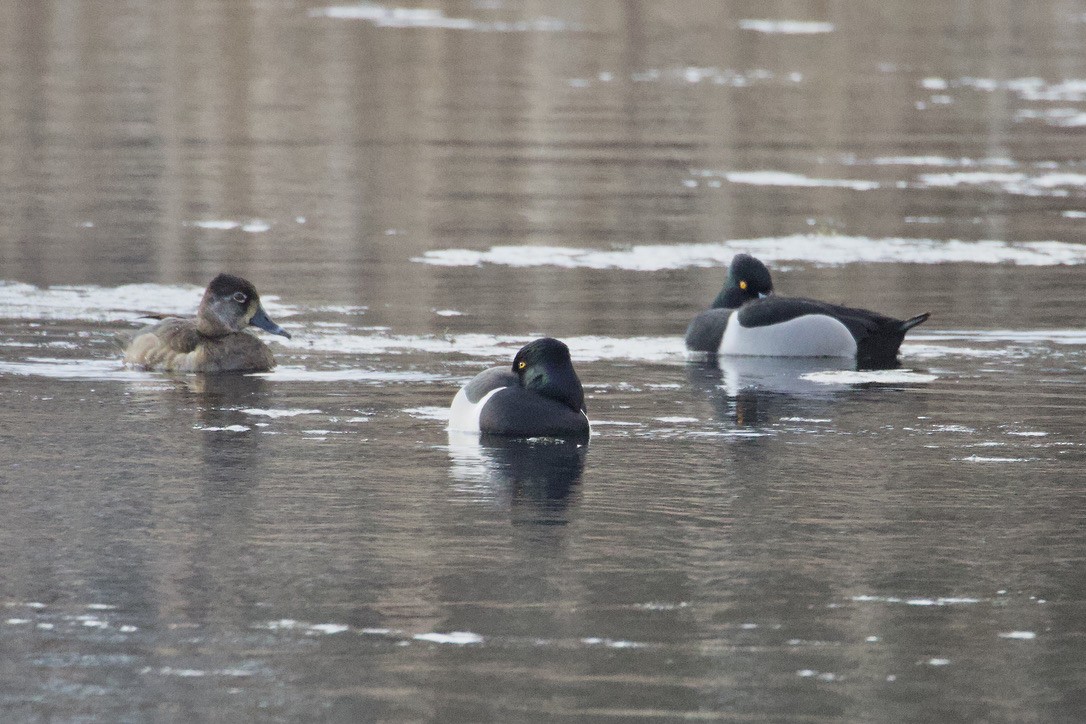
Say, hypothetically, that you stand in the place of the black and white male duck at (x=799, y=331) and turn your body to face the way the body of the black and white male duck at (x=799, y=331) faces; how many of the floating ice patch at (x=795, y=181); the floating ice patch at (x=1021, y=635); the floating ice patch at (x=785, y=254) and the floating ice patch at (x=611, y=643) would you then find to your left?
2

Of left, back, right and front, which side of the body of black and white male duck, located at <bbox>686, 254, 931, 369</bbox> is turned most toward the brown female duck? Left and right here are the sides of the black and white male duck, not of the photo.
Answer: front

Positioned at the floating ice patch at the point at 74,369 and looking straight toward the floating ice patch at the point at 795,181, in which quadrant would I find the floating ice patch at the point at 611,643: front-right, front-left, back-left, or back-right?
back-right

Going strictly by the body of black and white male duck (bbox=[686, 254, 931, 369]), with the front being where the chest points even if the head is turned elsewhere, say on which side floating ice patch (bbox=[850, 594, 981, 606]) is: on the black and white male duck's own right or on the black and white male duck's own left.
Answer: on the black and white male duck's own left

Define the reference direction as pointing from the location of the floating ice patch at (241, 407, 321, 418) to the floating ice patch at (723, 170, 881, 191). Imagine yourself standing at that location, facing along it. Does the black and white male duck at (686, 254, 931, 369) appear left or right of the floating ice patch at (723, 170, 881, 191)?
right

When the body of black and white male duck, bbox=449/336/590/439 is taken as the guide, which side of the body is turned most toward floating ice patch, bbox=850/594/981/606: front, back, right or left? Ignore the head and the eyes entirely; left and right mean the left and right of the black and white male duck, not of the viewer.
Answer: front

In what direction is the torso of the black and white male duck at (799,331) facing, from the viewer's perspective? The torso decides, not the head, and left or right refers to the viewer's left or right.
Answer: facing to the left of the viewer

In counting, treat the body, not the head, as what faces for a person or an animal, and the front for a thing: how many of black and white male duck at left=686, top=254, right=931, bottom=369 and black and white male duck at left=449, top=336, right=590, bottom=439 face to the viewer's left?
1

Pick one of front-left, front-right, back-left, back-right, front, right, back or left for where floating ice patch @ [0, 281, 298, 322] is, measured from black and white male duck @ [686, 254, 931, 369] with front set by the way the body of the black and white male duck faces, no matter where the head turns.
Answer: front

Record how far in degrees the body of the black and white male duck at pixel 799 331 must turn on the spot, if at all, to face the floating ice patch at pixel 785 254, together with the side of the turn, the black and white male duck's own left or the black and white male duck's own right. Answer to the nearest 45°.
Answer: approximately 90° to the black and white male duck's own right

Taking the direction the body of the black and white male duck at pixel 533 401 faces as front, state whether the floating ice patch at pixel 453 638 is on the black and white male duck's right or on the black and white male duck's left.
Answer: on the black and white male duck's right

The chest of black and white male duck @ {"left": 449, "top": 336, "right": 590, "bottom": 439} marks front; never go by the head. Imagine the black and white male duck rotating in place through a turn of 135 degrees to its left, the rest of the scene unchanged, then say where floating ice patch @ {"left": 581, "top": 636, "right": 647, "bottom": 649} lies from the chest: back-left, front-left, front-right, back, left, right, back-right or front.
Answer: back

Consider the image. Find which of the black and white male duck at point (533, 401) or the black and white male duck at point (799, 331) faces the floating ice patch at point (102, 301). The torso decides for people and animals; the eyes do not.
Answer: the black and white male duck at point (799, 331)

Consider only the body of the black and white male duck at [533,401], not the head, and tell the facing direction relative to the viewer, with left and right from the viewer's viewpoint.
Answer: facing the viewer and to the right of the viewer
